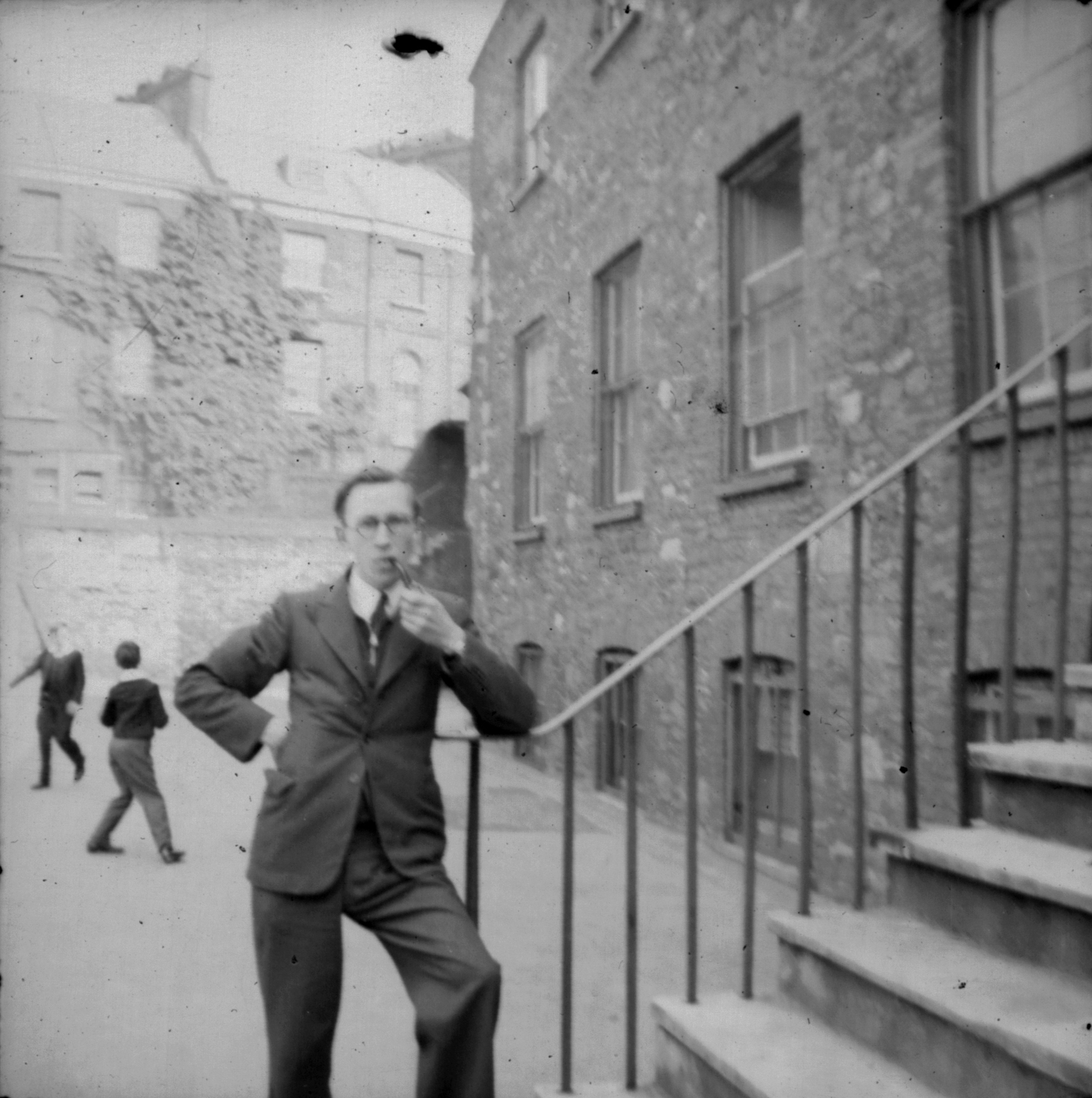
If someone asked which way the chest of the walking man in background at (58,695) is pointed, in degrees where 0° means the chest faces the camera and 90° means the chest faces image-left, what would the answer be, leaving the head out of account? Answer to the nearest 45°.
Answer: approximately 45°

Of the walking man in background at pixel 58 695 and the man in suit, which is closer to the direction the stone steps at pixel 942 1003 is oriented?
the man in suit

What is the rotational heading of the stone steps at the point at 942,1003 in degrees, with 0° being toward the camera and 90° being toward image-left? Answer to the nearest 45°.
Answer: approximately 45°

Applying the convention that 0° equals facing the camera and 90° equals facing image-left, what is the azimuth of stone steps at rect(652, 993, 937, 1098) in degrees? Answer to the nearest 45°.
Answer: approximately 45°

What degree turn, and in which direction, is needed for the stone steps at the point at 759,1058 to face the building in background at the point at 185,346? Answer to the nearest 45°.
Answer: approximately 90° to its right
